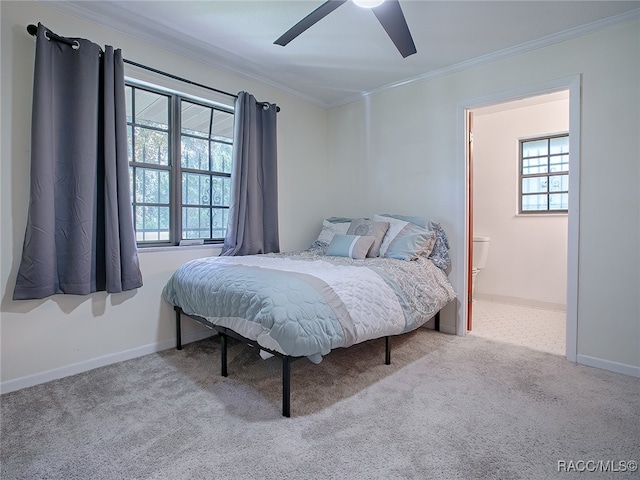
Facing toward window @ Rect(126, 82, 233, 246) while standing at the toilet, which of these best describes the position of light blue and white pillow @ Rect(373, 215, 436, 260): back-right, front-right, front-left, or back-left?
front-left

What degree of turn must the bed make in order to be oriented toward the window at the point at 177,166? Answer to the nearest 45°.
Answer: approximately 90° to its right

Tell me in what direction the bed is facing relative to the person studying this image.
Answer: facing the viewer and to the left of the viewer

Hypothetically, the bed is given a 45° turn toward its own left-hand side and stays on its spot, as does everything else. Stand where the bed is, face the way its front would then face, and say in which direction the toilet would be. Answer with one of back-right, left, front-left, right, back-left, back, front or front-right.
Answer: back-left

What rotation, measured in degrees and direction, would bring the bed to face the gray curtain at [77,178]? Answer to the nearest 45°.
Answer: approximately 45° to its right

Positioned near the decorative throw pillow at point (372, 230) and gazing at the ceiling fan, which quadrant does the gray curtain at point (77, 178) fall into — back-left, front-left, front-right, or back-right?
front-right

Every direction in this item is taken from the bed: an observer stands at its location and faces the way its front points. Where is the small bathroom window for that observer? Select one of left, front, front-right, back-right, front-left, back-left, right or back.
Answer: back

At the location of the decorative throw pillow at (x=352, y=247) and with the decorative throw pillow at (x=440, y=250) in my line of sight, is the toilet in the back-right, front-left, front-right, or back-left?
front-left
